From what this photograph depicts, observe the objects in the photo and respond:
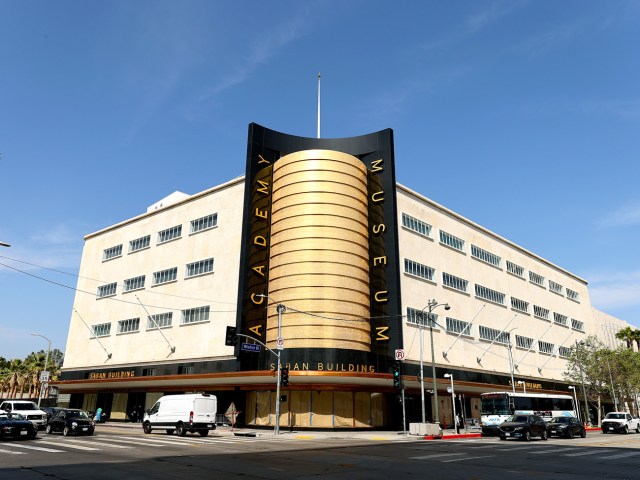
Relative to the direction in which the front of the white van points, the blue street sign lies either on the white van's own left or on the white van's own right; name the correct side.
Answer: on the white van's own right

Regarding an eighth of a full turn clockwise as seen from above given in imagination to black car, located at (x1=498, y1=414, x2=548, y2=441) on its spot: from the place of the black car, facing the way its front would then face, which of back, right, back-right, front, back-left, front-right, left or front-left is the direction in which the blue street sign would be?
front

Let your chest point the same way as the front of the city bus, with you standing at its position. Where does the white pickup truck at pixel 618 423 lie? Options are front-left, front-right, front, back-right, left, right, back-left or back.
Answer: back

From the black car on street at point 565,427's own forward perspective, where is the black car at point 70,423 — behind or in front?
in front

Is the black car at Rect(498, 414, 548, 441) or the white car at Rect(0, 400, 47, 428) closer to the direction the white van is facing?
the white car

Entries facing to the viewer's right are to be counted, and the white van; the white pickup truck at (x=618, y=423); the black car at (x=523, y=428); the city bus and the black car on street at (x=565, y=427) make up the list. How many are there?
0

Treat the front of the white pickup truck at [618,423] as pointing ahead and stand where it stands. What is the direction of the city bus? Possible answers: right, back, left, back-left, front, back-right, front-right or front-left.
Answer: front

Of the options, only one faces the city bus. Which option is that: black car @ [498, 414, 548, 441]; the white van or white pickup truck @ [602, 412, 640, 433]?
the white pickup truck

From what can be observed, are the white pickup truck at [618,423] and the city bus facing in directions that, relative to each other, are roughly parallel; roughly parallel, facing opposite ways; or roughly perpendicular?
roughly parallel

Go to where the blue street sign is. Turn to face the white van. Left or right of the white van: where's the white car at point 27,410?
right

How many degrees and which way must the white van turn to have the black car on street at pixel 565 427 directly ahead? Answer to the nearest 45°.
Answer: approximately 135° to its right

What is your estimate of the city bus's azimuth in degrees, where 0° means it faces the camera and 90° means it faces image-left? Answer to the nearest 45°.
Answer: approximately 45°

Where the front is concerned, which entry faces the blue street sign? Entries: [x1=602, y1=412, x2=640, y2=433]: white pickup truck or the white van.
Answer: the white pickup truck

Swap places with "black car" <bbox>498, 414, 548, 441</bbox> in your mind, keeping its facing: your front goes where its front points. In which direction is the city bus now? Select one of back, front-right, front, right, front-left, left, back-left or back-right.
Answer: back-right

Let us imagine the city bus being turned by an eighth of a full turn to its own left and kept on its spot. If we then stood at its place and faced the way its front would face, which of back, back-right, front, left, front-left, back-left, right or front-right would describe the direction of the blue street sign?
front-right

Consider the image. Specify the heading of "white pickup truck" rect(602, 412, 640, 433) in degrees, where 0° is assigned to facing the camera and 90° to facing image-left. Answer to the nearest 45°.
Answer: approximately 45°

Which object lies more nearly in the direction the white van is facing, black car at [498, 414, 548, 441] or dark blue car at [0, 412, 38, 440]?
the dark blue car

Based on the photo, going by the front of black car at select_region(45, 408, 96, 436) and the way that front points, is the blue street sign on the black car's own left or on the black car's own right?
on the black car's own left

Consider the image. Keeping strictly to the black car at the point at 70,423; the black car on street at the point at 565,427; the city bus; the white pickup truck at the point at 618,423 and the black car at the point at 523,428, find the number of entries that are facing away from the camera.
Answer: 0

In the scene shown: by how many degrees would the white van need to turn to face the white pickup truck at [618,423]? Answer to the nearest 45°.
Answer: approximately 135° to its right

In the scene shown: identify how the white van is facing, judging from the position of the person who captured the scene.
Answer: facing away from the viewer and to the left of the viewer

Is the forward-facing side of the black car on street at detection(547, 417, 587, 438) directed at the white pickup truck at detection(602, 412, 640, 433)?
no

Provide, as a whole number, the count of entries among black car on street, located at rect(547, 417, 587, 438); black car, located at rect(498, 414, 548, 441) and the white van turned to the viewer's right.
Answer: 0

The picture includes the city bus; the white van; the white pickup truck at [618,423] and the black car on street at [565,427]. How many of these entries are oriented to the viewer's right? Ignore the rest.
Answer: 0

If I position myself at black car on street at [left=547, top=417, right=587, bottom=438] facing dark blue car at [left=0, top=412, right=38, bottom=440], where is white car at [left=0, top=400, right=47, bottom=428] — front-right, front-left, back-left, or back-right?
front-right
